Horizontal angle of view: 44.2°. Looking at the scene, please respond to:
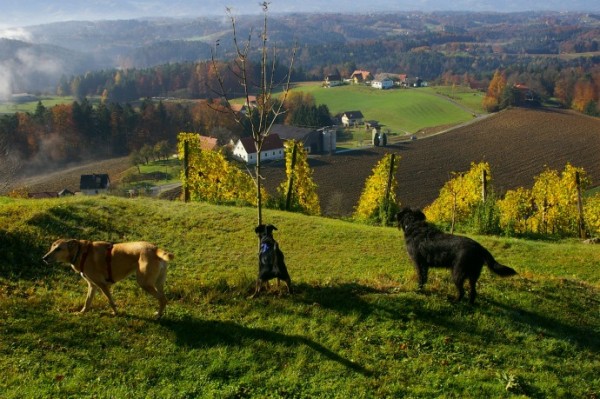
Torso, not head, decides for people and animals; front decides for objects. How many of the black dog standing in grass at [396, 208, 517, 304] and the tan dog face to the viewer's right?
0

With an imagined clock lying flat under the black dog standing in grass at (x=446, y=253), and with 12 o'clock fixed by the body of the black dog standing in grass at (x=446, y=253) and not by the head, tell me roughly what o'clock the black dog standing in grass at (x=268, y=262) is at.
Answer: the black dog standing in grass at (x=268, y=262) is roughly at 10 o'clock from the black dog standing in grass at (x=446, y=253).

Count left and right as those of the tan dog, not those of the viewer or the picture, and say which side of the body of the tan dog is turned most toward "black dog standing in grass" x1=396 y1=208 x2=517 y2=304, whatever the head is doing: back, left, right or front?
back

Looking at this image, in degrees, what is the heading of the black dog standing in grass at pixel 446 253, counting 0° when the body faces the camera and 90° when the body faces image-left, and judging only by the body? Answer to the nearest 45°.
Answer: approximately 135°

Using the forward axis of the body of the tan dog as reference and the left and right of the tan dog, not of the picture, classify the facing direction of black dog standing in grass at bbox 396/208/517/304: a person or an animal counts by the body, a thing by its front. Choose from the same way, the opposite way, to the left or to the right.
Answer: the same way

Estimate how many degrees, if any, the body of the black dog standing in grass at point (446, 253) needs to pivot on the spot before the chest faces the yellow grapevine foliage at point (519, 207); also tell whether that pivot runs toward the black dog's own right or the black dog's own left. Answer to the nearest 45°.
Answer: approximately 45° to the black dog's own right

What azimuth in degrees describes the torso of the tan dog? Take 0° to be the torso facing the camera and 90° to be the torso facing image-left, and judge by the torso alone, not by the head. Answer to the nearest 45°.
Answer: approximately 90°

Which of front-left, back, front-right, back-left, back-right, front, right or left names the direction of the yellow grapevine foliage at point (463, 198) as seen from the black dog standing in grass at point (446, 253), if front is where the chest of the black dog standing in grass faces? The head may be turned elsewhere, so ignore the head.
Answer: front-right

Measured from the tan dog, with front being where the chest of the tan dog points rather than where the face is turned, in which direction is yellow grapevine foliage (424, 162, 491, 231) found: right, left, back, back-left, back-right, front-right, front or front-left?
back-right
